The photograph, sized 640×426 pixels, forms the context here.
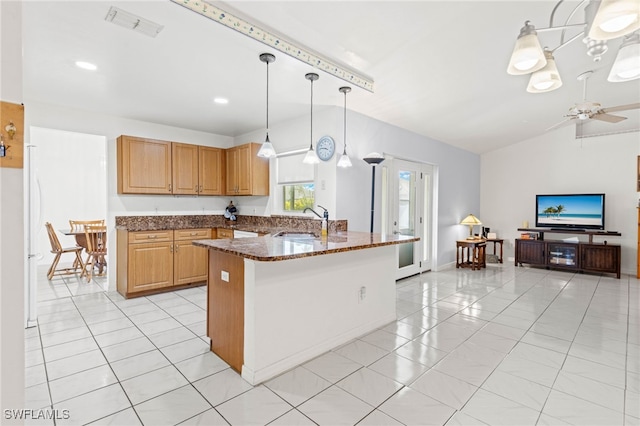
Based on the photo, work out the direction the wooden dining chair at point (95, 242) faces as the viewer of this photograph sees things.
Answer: facing away from the viewer and to the left of the viewer

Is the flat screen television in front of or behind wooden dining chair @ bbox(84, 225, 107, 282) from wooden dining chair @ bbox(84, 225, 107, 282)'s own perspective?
behind

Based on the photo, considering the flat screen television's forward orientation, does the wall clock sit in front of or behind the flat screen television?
in front

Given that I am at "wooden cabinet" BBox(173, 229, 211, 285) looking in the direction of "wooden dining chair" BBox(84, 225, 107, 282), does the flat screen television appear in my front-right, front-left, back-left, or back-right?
back-right

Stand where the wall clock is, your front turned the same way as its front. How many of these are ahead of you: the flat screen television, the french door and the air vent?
1

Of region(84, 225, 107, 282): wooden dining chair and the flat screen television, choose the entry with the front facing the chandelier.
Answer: the flat screen television

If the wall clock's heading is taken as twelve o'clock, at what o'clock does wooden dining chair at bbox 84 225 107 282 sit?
The wooden dining chair is roughly at 2 o'clock from the wall clock.

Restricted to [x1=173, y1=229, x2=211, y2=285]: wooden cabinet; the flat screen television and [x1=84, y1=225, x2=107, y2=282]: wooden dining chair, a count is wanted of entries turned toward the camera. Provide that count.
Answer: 2

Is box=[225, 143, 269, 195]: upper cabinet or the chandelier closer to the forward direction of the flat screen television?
the chandelier

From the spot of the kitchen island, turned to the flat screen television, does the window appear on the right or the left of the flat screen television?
left

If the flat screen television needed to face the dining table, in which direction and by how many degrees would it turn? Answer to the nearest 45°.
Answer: approximately 45° to its right
